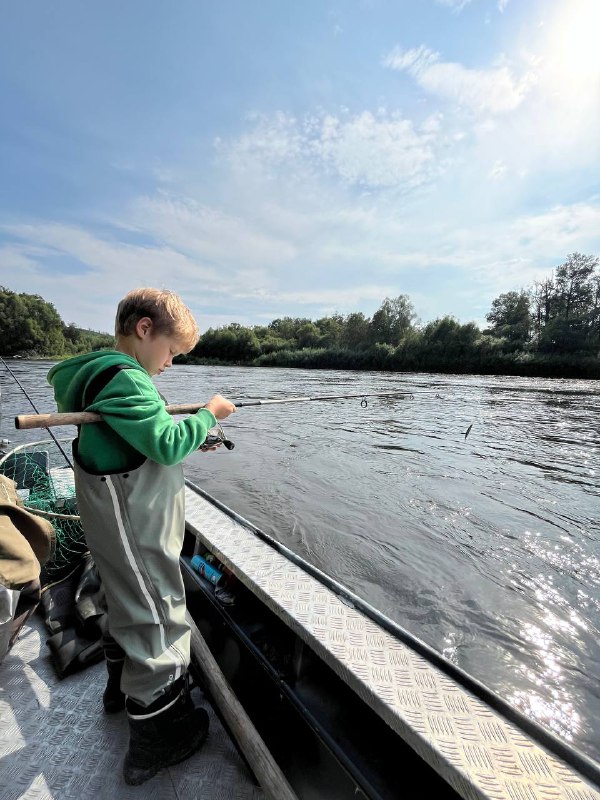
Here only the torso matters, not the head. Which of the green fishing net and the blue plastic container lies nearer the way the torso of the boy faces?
the blue plastic container

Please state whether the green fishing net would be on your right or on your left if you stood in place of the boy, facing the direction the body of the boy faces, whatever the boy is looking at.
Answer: on your left

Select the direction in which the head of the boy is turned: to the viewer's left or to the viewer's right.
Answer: to the viewer's right

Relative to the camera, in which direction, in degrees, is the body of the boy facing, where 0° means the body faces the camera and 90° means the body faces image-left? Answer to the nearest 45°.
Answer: approximately 270°
